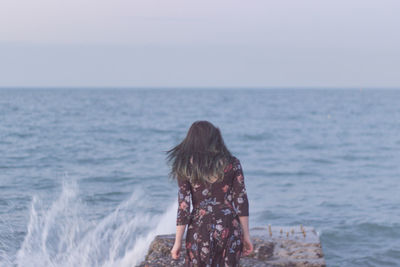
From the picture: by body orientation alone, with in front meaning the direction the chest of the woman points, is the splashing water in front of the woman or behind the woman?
in front

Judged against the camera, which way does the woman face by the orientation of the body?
away from the camera

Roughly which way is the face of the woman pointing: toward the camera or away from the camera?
away from the camera
